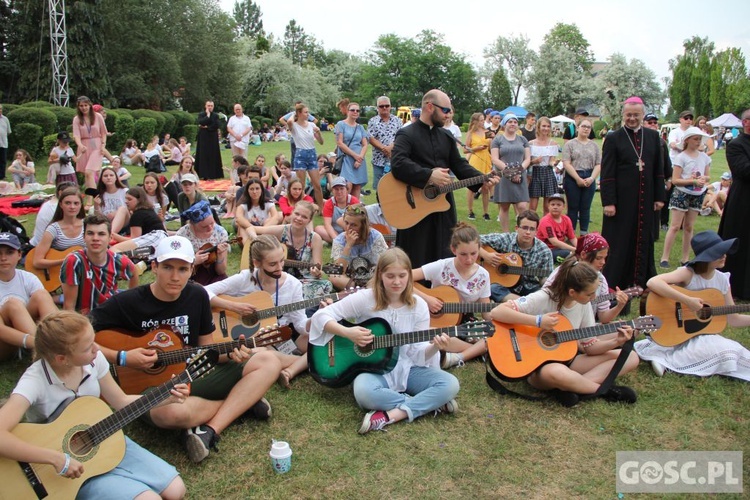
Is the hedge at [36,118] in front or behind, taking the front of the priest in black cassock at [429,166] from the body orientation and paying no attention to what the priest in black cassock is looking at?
behind

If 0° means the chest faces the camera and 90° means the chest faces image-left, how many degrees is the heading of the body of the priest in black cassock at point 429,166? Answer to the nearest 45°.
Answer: approximately 315°

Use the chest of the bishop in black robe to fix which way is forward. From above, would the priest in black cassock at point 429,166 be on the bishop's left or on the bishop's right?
on the bishop's right

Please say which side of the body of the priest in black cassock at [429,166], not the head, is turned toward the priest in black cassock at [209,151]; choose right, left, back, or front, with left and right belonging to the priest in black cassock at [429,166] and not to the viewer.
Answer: back

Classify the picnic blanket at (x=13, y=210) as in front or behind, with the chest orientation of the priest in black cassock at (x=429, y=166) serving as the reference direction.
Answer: behind

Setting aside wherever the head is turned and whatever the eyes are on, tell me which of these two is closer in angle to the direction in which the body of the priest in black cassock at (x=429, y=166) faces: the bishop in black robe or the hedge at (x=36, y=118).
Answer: the bishop in black robe

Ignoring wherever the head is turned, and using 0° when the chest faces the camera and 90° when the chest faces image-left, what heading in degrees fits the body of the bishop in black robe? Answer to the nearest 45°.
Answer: approximately 0°

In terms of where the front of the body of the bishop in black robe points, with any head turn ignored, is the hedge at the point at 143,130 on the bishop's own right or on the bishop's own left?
on the bishop's own right

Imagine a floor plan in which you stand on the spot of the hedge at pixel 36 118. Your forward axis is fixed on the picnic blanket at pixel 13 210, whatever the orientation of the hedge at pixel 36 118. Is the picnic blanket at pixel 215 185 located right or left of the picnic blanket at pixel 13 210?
left

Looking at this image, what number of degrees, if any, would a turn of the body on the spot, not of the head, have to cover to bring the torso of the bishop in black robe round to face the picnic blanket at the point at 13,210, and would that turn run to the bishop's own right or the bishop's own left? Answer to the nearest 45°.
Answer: approximately 90° to the bishop's own right

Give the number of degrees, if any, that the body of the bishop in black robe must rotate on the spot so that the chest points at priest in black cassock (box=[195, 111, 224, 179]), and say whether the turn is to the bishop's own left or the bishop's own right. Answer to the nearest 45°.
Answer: approximately 135° to the bishop's own right
